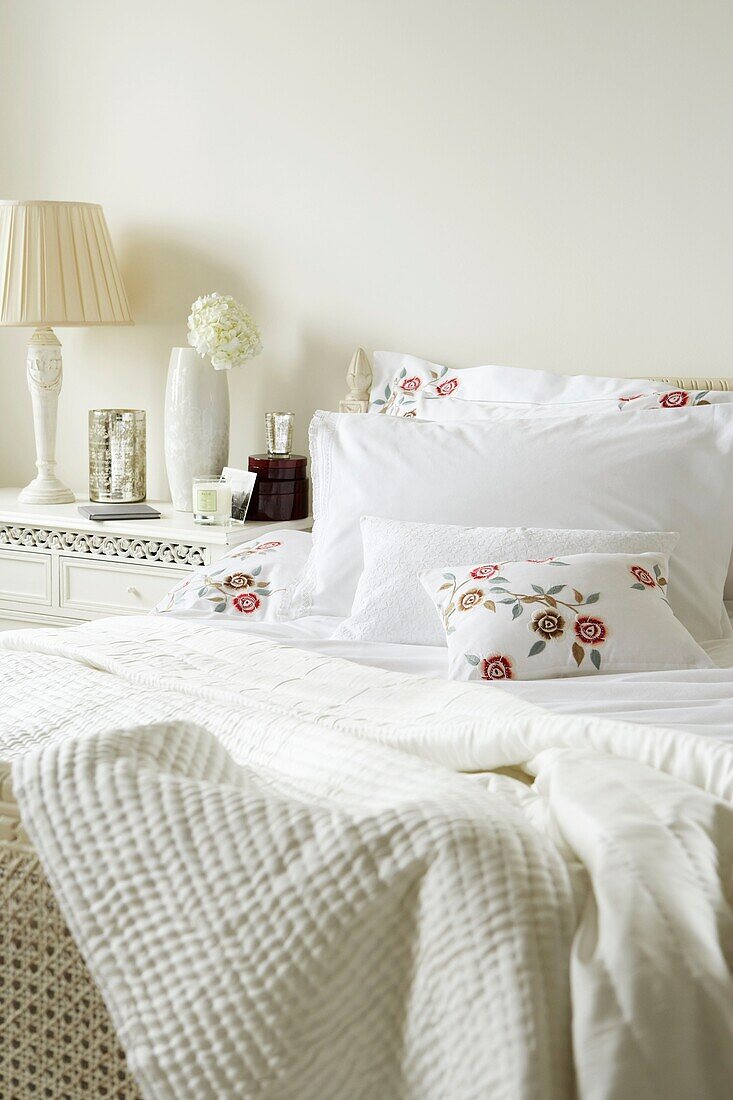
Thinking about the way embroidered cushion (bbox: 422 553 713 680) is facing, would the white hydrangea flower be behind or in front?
behind

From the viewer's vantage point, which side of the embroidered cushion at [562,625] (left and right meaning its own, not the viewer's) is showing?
front

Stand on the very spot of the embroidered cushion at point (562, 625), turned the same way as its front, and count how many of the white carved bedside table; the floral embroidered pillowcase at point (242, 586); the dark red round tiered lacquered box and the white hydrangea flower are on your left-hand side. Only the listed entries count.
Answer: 0

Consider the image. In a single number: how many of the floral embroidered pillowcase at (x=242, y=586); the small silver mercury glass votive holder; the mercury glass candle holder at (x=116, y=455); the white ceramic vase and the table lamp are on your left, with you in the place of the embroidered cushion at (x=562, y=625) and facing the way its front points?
0

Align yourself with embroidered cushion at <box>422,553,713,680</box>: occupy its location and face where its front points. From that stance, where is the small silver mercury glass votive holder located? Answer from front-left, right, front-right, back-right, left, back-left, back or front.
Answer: back-right

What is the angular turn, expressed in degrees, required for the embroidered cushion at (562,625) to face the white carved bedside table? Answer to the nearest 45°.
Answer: approximately 135° to its right

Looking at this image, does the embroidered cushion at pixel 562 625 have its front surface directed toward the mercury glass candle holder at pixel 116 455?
no

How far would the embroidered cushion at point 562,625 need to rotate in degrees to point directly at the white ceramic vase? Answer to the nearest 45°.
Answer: approximately 135° to its right

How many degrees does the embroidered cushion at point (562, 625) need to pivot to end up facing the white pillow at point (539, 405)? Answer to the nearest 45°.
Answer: approximately 180°

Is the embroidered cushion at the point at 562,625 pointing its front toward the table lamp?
no

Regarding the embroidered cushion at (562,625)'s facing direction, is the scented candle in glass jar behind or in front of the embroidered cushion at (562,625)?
behind

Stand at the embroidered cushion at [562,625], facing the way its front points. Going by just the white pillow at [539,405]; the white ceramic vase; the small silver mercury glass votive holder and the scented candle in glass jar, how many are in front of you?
0

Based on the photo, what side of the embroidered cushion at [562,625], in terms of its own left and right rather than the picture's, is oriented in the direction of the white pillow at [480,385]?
back
